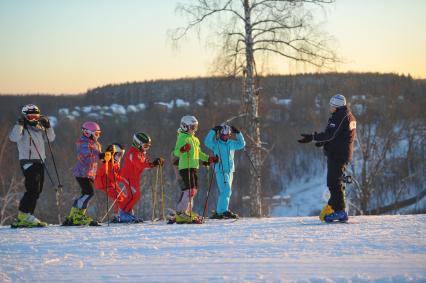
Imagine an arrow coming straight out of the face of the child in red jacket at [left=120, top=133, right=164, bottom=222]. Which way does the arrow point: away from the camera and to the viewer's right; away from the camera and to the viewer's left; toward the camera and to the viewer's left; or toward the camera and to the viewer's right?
toward the camera and to the viewer's right

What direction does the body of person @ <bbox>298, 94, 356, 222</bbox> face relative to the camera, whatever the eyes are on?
to the viewer's left

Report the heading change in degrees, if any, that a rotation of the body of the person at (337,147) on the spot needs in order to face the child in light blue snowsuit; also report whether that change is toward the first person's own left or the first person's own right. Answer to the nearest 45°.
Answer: approximately 45° to the first person's own right

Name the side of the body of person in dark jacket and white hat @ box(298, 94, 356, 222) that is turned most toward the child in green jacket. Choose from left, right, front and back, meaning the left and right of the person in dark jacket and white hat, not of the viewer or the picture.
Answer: front

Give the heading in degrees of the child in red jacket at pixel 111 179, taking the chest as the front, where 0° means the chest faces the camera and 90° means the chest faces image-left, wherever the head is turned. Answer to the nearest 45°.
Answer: approximately 315°

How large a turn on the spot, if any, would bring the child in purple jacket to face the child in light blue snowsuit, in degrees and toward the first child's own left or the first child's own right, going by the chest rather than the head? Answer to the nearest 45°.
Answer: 0° — they already face them

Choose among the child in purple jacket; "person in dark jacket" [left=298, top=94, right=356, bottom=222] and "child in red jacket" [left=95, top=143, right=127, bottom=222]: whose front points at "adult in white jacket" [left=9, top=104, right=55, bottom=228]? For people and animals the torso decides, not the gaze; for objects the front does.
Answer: the person in dark jacket

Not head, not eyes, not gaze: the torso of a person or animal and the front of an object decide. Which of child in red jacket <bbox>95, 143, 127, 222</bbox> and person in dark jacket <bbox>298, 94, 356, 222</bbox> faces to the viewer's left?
the person in dark jacket

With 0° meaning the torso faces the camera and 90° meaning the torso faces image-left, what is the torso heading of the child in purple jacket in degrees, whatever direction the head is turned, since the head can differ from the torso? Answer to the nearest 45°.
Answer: approximately 270°

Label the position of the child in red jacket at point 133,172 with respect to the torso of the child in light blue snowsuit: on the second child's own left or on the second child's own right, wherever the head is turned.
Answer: on the second child's own right

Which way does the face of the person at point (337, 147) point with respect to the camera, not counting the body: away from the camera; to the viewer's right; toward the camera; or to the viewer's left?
to the viewer's left

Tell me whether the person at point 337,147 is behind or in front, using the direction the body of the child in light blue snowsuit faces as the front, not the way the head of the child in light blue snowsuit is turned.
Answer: in front
